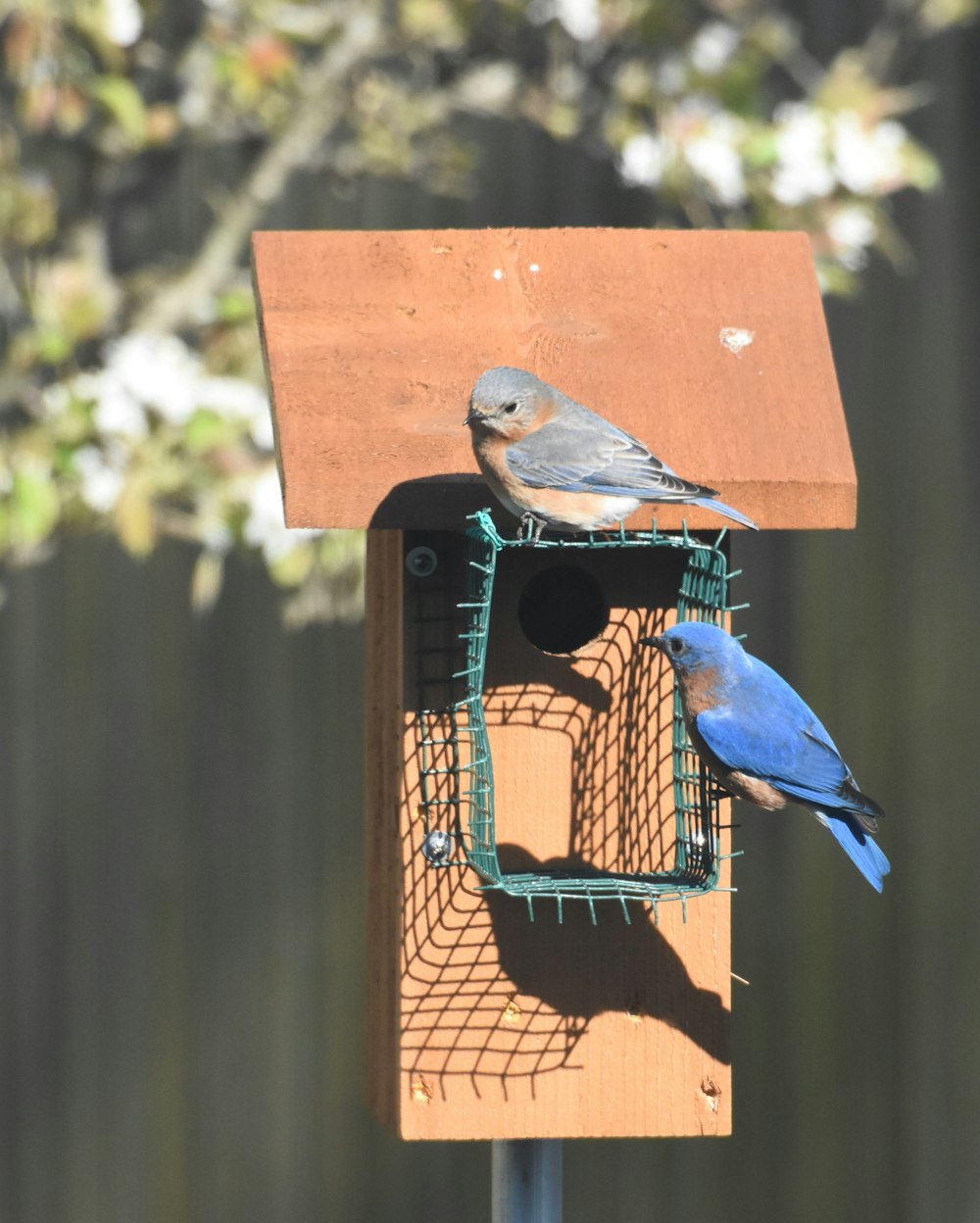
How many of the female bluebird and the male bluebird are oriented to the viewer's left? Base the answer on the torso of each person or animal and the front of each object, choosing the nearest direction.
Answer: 2

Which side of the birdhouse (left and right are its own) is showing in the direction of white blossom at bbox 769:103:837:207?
back

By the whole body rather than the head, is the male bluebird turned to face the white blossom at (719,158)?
no

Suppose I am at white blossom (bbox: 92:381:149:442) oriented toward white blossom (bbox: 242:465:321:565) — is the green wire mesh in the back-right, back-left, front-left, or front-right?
front-right

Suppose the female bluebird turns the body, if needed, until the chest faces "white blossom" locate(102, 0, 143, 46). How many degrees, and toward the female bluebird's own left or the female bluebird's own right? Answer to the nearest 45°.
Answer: approximately 45° to the female bluebird's own right

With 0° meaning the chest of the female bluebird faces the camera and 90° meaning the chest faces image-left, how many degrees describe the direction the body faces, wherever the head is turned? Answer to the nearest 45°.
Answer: approximately 90°

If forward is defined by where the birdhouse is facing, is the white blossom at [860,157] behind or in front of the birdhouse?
behind

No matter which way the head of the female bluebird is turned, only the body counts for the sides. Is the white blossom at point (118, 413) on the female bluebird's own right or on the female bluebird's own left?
on the female bluebird's own right

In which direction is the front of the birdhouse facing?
toward the camera

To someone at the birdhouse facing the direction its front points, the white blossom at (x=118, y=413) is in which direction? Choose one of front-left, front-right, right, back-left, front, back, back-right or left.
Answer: back-right

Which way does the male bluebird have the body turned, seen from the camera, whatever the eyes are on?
to the viewer's left

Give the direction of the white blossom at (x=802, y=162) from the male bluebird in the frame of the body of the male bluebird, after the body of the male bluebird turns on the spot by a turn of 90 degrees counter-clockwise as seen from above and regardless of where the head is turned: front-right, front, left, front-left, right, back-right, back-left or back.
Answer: back

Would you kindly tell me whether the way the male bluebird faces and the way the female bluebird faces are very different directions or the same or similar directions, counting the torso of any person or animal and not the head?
same or similar directions

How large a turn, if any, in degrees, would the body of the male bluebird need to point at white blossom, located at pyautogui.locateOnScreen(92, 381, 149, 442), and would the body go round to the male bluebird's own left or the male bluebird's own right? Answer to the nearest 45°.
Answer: approximately 45° to the male bluebird's own right

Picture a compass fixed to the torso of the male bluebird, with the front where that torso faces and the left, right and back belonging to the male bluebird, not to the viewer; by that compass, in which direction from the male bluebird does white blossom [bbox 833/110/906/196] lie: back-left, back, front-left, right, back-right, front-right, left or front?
right
